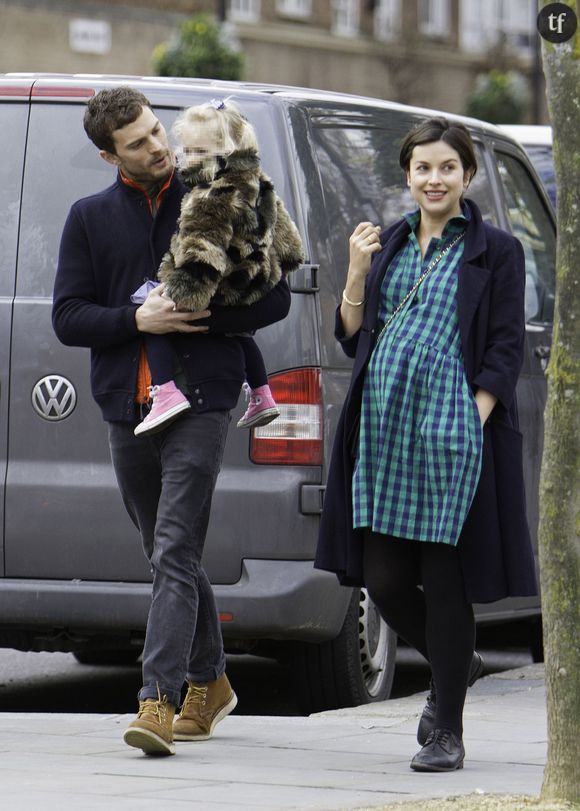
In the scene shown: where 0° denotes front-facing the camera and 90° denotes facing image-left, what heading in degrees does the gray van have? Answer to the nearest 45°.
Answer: approximately 225°

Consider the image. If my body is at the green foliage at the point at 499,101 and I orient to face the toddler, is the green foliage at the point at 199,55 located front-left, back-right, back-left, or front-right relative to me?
front-right

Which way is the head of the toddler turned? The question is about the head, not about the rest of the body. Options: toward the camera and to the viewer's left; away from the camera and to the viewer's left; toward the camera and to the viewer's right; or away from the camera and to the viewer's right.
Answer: toward the camera and to the viewer's left

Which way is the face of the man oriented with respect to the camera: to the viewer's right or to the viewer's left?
to the viewer's right

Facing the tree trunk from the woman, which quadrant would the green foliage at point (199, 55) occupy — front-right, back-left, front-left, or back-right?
back-left
